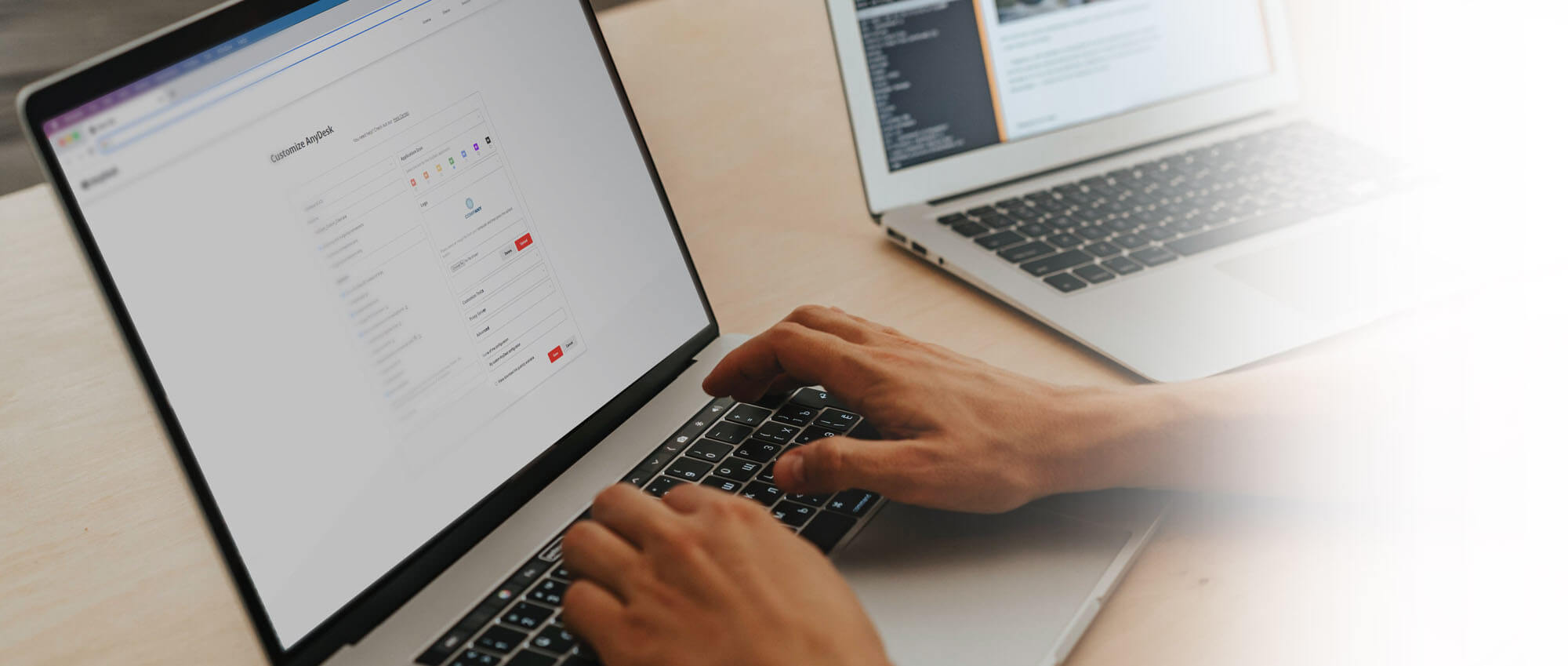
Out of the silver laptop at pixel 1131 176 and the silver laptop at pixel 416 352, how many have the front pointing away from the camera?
0

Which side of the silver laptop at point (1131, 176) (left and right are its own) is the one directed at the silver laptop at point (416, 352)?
right

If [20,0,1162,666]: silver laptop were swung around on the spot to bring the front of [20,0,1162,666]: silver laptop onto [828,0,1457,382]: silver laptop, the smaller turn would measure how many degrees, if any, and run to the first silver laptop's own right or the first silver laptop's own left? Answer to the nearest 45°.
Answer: approximately 90° to the first silver laptop's own left

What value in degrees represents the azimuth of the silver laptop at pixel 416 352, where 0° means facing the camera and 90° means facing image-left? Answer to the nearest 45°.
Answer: approximately 315°
